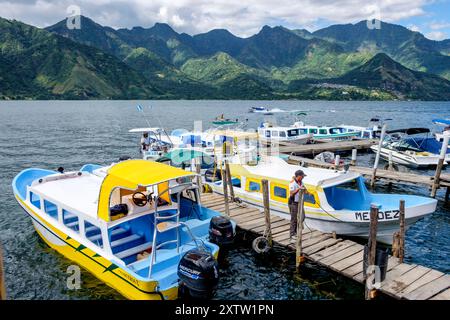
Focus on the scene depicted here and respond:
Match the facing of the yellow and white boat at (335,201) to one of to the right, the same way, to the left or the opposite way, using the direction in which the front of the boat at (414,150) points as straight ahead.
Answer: the opposite way

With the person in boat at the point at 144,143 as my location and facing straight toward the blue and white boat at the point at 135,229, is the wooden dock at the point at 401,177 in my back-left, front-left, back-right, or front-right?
front-left

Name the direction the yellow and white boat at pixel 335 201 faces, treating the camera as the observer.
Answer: facing the viewer and to the right of the viewer

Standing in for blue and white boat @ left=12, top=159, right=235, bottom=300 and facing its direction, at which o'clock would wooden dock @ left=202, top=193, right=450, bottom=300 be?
The wooden dock is roughly at 5 o'clock from the blue and white boat.

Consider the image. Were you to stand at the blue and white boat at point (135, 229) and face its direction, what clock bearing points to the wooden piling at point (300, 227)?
The wooden piling is roughly at 5 o'clock from the blue and white boat.

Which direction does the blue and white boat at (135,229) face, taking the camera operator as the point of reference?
facing away from the viewer and to the left of the viewer

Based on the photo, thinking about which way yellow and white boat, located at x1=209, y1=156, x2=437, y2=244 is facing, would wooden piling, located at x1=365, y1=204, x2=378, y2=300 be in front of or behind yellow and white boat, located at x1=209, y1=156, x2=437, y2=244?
in front

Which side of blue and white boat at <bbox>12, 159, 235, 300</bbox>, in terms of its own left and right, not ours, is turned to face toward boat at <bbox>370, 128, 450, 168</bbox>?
right

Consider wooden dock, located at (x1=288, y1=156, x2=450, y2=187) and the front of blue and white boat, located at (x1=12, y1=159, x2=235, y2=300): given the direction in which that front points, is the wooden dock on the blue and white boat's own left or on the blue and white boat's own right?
on the blue and white boat's own right

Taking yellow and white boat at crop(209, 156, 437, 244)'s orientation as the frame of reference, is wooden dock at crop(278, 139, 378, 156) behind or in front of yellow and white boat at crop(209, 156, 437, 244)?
behind
